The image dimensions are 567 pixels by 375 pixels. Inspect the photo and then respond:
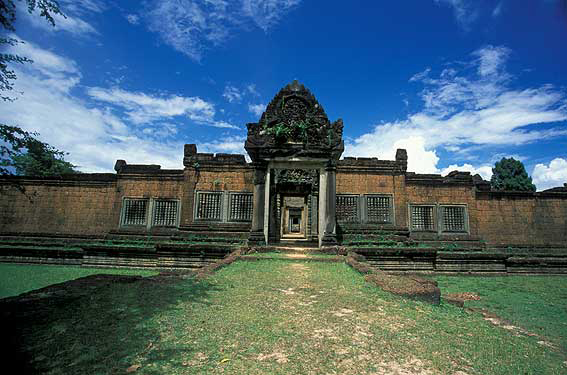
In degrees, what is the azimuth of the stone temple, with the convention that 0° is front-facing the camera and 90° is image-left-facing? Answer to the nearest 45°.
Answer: approximately 0°

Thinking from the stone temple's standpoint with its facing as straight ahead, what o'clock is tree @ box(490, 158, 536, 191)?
The tree is roughly at 8 o'clock from the stone temple.
